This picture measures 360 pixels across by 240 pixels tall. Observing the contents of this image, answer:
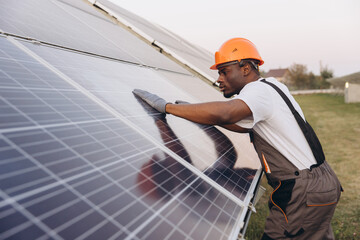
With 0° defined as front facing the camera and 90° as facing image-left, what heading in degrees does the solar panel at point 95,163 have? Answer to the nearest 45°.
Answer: approximately 315°
